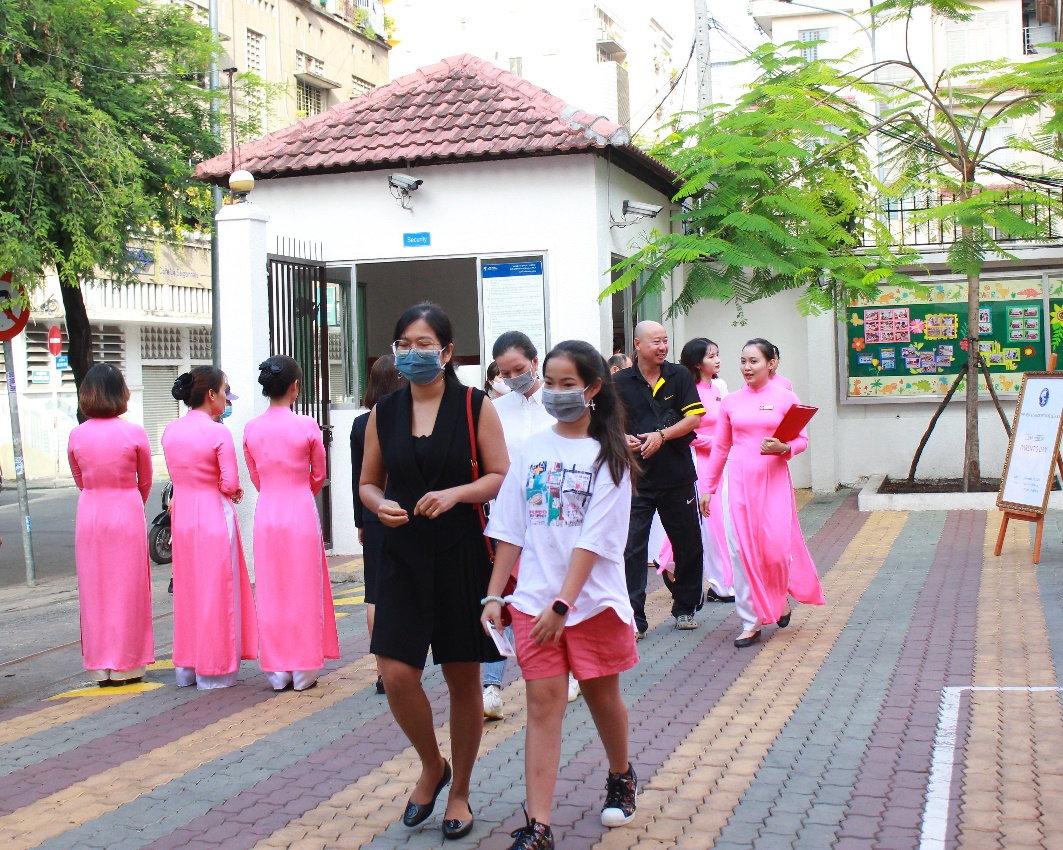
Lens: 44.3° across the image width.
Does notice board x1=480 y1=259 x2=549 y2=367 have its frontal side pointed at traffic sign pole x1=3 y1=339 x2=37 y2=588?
no

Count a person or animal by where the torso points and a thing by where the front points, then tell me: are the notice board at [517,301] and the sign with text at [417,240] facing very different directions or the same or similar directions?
same or similar directions

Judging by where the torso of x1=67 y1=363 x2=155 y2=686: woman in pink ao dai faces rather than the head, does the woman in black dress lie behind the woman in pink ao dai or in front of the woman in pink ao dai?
behind

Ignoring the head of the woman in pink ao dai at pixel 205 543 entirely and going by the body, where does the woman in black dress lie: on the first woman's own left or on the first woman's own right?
on the first woman's own right

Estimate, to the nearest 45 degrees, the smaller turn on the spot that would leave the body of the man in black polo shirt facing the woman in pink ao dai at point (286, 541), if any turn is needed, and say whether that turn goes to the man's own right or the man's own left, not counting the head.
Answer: approximately 45° to the man's own right

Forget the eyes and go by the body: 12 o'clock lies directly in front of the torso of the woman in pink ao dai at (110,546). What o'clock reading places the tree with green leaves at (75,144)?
The tree with green leaves is roughly at 12 o'clock from the woman in pink ao dai.

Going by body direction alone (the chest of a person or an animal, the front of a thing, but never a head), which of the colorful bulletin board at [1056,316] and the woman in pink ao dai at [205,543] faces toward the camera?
the colorful bulletin board

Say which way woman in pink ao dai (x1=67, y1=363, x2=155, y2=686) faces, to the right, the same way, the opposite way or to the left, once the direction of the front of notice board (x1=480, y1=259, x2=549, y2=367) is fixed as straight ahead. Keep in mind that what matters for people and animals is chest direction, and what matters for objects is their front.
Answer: the opposite way

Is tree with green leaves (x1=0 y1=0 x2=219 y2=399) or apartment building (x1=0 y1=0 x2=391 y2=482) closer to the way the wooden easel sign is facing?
the tree with green leaves

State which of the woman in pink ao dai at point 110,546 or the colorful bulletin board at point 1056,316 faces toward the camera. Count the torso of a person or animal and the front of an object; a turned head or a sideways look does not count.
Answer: the colorful bulletin board

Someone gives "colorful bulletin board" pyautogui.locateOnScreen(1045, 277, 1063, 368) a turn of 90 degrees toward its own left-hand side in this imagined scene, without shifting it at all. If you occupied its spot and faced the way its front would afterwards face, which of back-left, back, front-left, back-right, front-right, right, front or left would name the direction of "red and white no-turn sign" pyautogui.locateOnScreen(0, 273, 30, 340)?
back-right

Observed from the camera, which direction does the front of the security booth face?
facing the viewer

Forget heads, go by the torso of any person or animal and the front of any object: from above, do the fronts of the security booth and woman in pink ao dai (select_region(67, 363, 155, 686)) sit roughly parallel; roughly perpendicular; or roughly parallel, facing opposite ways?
roughly parallel, facing opposite ways

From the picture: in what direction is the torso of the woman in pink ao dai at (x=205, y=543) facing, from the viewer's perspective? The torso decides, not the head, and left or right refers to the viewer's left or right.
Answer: facing away from the viewer and to the right of the viewer

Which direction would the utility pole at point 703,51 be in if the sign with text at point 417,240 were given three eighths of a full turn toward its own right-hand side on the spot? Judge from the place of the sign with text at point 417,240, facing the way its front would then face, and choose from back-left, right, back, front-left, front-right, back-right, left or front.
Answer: right

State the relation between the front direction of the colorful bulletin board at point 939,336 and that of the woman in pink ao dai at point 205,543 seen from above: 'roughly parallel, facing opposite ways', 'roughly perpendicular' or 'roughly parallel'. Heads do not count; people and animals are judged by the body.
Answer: roughly parallel, facing opposite ways

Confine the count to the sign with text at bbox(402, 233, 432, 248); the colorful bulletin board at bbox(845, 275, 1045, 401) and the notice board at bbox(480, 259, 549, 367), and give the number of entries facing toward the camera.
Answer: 3

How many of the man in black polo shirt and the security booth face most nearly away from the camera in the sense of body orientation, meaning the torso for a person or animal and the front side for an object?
0

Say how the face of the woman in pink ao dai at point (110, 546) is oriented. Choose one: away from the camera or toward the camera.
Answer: away from the camera
